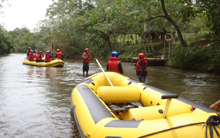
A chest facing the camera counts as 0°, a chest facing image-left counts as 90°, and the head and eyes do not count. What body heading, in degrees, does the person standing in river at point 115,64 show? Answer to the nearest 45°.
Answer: approximately 180°

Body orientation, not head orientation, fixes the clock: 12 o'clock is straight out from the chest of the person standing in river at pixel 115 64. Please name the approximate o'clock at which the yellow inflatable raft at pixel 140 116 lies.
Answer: The yellow inflatable raft is roughly at 6 o'clock from the person standing in river.
